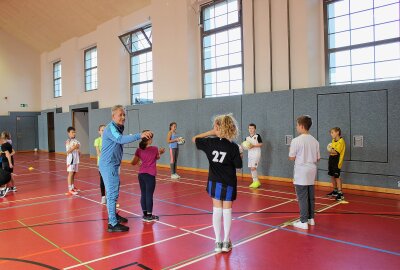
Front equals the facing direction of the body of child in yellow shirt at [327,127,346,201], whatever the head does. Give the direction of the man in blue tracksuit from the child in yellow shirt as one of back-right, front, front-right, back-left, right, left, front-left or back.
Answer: front

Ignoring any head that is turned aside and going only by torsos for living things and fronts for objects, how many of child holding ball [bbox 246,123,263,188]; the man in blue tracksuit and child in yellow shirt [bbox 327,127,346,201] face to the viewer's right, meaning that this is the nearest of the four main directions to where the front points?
1

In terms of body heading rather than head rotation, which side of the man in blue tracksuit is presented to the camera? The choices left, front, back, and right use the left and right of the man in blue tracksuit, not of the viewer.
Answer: right

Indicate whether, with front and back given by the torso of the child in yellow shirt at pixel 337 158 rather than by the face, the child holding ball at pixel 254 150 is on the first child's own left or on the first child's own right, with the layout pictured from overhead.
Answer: on the first child's own right

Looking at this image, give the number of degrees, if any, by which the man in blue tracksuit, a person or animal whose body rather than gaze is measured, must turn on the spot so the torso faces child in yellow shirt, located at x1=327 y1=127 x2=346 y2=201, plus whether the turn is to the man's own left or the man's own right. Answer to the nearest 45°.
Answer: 0° — they already face them

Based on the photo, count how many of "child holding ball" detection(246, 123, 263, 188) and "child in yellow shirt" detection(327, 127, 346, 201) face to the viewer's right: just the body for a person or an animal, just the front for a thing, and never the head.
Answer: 0

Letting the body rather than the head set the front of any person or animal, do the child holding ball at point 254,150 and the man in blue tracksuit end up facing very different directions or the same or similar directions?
very different directions

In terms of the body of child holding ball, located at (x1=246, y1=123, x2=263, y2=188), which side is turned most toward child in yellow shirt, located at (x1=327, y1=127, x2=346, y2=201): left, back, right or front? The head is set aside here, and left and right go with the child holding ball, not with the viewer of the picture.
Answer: left

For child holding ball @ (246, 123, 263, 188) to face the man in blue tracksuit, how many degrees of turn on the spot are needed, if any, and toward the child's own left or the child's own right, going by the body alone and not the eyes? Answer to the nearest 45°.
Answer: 0° — they already face them

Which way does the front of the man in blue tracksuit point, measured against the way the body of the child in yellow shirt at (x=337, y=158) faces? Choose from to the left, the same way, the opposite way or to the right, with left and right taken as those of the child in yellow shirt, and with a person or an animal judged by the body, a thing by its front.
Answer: the opposite way

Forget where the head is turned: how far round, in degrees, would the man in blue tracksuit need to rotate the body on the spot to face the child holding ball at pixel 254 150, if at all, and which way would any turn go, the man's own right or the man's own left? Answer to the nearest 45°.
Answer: approximately 45° to the man's own left

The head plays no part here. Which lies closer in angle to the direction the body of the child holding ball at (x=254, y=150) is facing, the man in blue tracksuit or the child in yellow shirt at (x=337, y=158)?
the man in blue tracksuit
